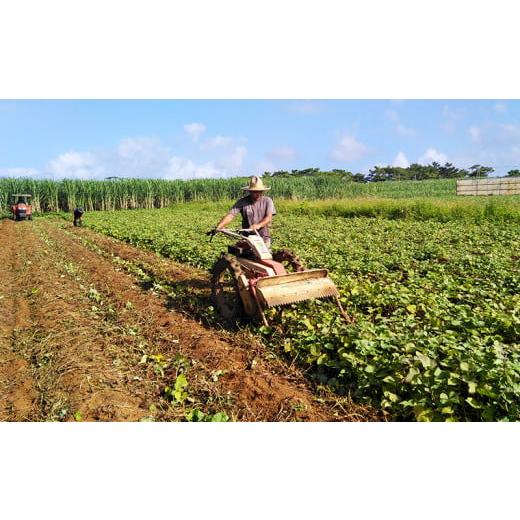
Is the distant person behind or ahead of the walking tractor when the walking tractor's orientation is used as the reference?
behind

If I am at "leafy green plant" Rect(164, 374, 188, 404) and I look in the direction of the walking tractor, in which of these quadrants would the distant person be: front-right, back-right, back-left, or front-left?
front-left

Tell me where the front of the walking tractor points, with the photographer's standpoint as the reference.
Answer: facing the viewer and to the right of the viewer

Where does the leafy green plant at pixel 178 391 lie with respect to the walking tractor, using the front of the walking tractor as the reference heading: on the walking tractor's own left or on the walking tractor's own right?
on the walking tractor's own right

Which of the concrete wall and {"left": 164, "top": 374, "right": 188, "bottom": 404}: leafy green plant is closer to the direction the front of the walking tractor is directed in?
the leafy green plant

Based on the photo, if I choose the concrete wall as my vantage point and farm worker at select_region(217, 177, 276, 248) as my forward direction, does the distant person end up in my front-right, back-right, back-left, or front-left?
front-right

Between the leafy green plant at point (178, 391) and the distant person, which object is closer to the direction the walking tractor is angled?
the leafy green plant
